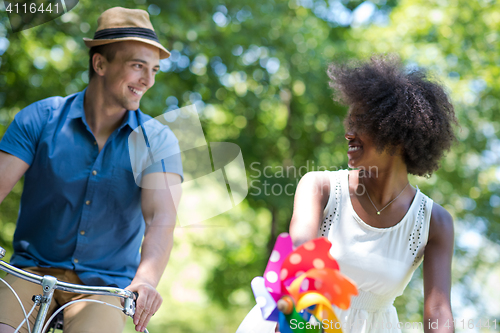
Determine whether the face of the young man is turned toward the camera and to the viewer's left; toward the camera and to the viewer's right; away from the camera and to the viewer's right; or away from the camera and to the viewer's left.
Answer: toward the camera and to the viewer's right

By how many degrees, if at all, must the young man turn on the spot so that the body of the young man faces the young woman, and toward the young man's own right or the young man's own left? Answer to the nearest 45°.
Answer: approximately 90° to the young man's own left

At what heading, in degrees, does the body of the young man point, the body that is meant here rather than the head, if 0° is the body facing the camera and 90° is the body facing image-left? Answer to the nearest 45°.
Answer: approximately 0°
